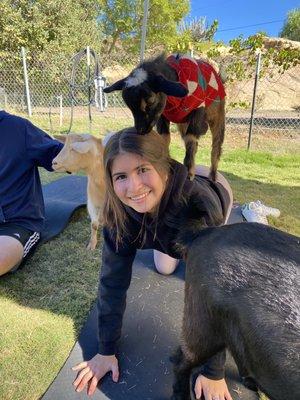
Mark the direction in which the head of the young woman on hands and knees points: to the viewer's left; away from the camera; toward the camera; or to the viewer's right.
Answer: toward the camera

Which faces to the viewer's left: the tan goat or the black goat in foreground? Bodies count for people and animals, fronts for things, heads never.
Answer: the tan goat

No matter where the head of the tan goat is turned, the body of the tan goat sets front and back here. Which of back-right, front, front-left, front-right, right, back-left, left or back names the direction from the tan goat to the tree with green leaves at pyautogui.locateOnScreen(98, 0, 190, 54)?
right

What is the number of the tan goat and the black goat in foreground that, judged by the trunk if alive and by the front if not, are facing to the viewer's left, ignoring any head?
1

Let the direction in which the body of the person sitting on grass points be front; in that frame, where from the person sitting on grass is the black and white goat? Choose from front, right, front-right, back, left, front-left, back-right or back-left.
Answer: left

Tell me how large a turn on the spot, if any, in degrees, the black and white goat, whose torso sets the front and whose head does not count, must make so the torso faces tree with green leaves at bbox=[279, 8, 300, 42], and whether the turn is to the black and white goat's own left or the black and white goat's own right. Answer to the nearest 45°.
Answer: approximately 135° to the black and white goat's own right

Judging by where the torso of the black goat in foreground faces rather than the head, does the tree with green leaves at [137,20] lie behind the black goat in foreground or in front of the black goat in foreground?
behind

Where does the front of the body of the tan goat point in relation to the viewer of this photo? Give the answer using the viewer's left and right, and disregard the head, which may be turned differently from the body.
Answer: facing to the left of the viewer

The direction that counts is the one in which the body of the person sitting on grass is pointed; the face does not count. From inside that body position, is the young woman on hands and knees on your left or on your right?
on your left

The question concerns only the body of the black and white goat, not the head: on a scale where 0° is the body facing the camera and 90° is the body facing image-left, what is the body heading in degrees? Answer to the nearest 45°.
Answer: approximately 45°

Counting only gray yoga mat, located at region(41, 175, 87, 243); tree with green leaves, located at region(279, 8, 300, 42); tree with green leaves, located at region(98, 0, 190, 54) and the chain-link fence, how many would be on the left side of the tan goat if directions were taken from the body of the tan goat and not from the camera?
0

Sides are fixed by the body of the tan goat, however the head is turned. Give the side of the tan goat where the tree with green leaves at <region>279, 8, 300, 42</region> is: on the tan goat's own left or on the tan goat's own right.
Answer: on the tan goat's own right

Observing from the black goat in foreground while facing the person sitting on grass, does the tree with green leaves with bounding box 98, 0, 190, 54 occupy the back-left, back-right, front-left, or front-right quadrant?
front-right
